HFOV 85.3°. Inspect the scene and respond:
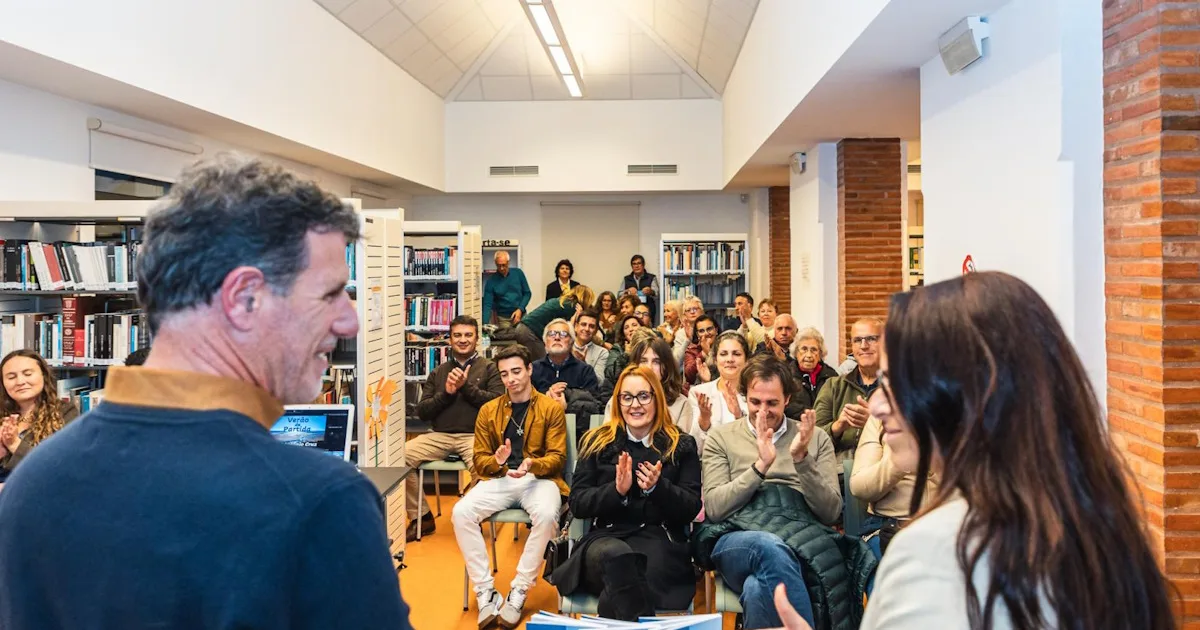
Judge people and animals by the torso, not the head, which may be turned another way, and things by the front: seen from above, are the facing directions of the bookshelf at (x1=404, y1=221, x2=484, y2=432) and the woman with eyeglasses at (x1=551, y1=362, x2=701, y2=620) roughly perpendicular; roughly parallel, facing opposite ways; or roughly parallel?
roughly parallel

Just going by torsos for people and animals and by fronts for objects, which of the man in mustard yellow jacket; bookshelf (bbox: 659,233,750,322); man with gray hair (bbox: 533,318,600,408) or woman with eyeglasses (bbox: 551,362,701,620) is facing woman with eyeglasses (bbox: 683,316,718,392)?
the bookshelf

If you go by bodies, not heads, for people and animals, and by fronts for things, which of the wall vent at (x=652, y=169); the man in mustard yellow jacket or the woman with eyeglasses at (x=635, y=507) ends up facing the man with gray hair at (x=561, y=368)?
the wall vent

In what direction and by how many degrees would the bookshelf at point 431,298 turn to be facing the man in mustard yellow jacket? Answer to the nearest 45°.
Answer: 0° — it already faces them

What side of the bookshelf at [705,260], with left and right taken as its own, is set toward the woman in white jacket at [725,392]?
front

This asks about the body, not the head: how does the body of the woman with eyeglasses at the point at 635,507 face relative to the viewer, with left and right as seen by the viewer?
facing the viewer

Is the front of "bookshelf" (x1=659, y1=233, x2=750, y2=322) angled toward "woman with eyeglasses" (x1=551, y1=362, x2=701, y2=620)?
yes

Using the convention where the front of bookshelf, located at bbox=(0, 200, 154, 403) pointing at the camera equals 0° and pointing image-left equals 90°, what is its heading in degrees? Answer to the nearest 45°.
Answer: approximately 0°

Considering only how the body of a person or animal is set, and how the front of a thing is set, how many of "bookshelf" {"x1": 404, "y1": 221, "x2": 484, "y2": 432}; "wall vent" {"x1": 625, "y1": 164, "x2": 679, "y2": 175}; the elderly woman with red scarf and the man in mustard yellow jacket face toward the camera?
4

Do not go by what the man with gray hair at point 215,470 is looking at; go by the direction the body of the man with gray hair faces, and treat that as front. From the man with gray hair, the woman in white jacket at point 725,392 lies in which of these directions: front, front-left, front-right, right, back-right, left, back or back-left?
front

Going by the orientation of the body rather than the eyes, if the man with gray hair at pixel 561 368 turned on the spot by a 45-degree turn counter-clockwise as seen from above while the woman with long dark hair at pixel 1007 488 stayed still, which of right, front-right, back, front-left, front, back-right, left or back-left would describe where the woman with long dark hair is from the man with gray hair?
front-right

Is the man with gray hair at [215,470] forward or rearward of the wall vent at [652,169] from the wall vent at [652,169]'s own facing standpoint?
forward

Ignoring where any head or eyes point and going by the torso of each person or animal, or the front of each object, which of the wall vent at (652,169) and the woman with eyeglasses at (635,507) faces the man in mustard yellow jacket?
the wall vent

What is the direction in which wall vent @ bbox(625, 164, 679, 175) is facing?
toward the camera

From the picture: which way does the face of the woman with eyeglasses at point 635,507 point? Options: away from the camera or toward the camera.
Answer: toward the camera

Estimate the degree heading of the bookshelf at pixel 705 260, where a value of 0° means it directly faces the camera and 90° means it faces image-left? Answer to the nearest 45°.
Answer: approximately 0°
